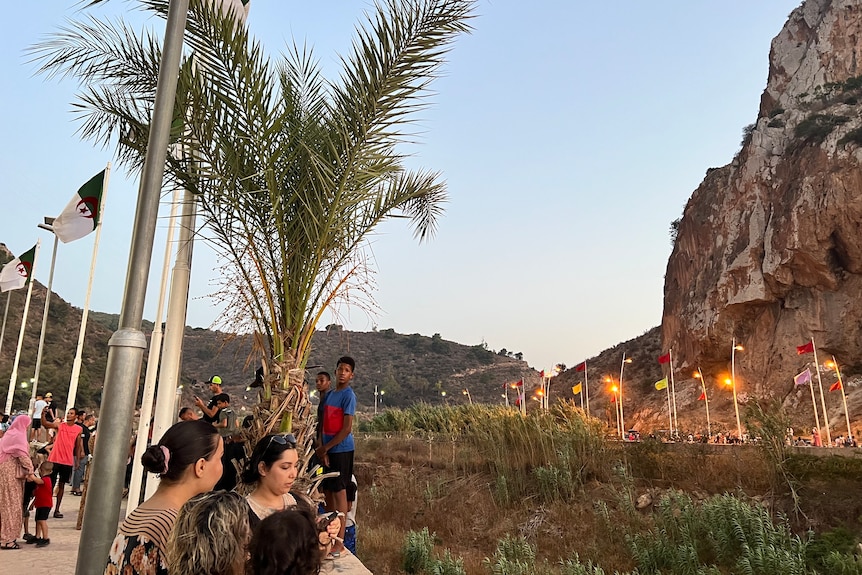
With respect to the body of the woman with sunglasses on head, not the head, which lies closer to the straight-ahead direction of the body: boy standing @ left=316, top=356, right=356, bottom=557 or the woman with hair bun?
the woman with hair bun

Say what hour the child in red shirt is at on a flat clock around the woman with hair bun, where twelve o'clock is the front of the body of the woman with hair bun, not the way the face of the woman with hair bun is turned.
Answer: The child in red shirt is roughly at 10 o'clock from the woman with hair bun.

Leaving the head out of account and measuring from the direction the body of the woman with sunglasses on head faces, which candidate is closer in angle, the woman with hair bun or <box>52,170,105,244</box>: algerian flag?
the woman with hair bun

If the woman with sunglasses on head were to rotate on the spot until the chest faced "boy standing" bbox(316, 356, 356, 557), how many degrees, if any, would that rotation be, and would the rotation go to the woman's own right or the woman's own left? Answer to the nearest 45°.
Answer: approximately 135° to the woman's own left

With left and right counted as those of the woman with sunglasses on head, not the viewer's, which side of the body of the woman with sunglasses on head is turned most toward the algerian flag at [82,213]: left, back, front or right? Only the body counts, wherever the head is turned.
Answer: back

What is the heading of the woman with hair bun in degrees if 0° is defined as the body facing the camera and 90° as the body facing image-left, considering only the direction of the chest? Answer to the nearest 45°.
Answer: approximately 225°

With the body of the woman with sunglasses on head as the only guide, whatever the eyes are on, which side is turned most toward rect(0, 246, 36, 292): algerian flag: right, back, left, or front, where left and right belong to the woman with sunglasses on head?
back

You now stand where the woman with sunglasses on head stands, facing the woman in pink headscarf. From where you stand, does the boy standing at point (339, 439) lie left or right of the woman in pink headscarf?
right

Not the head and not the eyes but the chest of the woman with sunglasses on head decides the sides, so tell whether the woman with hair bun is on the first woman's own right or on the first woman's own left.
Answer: on the first woman's own right

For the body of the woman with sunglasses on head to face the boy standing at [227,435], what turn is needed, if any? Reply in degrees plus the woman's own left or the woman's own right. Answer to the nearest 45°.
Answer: approximately 135° to the woman's own left
